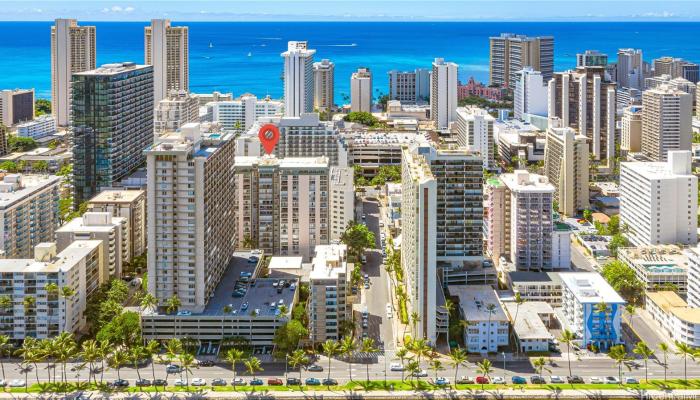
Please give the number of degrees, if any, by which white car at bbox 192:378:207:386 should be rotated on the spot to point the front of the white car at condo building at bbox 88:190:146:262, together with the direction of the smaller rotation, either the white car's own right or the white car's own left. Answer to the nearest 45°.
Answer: approximately 90° to the white car's own left

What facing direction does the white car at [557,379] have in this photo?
to the viewer's right

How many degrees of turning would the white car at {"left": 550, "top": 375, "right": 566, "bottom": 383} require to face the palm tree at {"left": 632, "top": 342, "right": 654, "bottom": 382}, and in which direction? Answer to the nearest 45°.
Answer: approximately 45° to its left

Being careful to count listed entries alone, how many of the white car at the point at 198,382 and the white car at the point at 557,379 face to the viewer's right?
2

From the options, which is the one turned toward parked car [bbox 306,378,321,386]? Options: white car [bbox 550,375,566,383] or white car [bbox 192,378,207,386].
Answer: white car [bbox 192,378,207,386]

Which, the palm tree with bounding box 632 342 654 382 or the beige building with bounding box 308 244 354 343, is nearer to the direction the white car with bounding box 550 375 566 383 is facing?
the palm tree

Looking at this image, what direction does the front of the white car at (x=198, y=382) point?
to the viewer's right

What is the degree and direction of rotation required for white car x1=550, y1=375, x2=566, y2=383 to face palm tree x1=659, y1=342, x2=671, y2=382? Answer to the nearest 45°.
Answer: approximately 45° to its left
